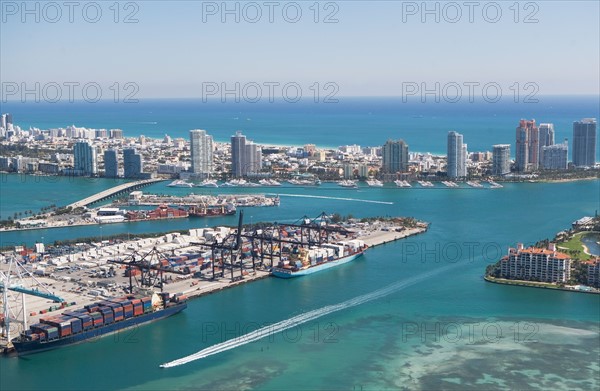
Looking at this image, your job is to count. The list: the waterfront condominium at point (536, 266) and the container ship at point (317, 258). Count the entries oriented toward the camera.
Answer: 1

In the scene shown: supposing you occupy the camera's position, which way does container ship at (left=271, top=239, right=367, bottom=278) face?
facing away from the viewer and to the right of the viewer

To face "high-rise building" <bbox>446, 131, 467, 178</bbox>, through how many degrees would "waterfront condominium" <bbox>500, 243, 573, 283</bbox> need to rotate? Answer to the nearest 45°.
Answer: approximately 180°

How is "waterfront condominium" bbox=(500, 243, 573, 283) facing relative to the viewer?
toward the camera

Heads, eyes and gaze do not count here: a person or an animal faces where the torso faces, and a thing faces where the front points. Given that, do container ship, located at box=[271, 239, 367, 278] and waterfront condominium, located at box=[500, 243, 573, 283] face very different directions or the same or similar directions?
very different directions

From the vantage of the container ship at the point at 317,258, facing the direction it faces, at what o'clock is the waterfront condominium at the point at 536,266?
The waterfront condominium is roughly at 2 o'clock from the container ship.

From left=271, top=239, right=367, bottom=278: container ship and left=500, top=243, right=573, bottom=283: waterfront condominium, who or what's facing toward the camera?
the waterfront condominium

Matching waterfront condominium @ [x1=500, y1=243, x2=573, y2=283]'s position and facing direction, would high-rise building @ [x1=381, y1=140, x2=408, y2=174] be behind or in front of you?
behind

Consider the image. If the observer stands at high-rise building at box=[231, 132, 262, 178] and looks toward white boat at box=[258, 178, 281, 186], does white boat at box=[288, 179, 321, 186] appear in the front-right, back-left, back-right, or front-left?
front-left

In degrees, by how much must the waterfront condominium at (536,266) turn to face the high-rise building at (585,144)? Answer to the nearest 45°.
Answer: approximately 180°
